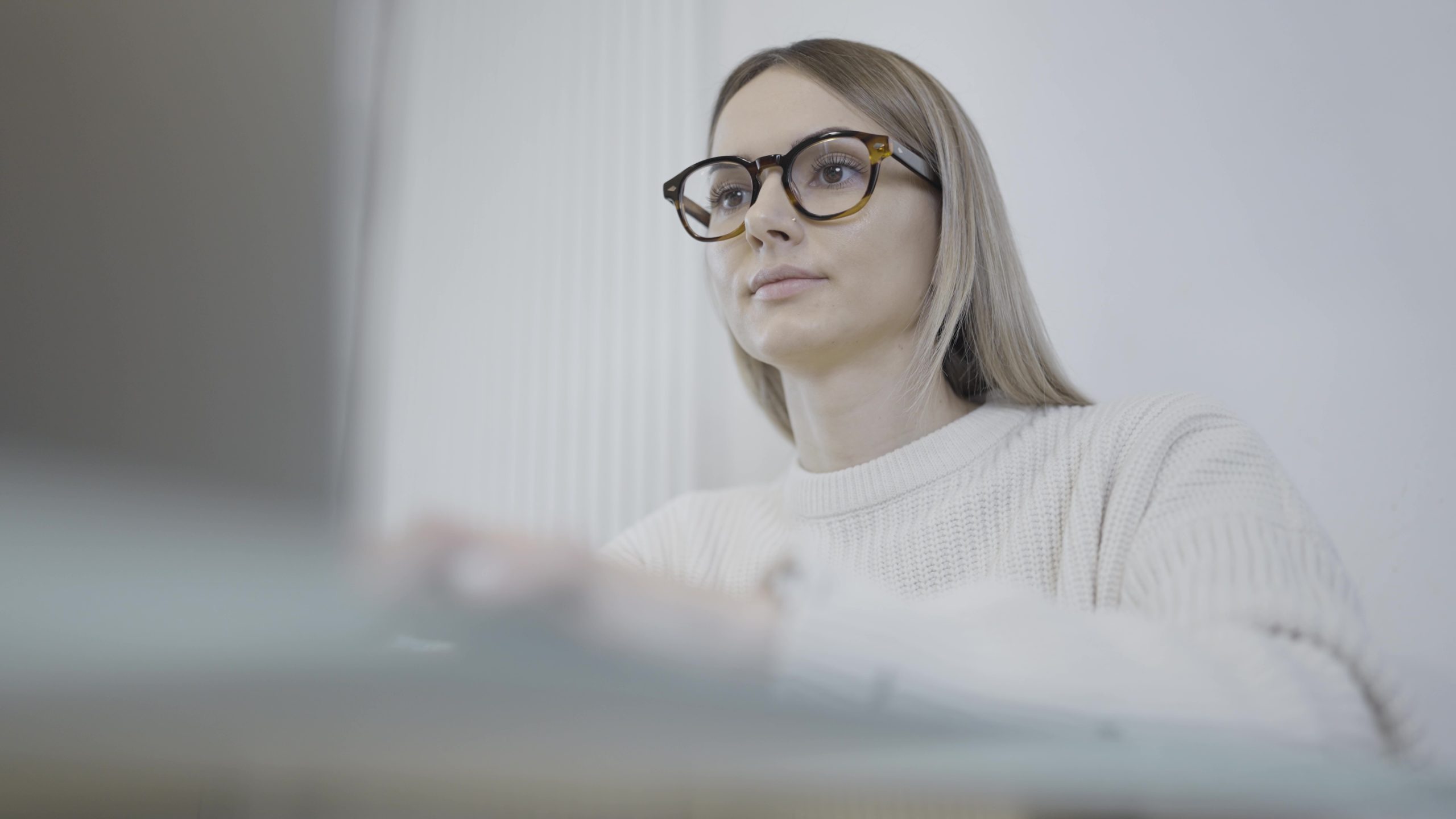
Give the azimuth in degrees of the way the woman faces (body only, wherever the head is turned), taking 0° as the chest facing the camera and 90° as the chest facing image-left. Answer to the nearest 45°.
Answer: approximately 45°
